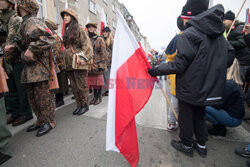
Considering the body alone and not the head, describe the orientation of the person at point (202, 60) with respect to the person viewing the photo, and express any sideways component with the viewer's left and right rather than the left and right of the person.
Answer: facing away from the viewer and to the left of the viewer
